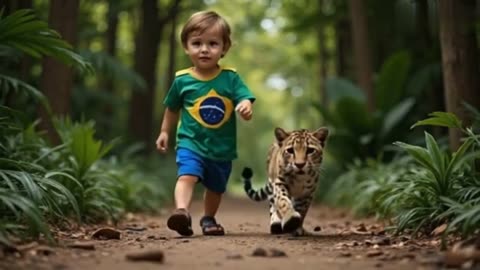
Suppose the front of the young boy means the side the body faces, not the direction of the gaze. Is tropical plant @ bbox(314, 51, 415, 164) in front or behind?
behind

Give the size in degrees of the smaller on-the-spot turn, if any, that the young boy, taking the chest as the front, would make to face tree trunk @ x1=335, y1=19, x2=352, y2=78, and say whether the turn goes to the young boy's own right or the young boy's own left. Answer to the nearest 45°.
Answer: approximately 180°

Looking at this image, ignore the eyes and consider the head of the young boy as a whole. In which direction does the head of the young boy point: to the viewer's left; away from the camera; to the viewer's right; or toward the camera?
toward the camera

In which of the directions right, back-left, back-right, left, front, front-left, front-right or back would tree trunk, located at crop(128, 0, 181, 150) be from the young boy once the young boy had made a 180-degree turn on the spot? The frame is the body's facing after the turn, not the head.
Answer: front

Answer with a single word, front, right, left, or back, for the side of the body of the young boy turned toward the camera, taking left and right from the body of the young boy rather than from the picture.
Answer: front

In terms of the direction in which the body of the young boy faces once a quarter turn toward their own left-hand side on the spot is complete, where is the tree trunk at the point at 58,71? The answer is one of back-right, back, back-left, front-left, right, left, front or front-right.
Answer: back-left

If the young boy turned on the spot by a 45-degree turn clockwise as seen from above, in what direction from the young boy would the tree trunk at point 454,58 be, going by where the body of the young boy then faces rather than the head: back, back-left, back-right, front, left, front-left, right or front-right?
back-left

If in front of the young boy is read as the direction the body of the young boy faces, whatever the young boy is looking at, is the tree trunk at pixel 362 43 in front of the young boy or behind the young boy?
behind
